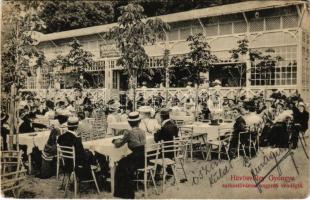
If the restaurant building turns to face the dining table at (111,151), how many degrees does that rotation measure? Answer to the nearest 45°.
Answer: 0° — it already faces it

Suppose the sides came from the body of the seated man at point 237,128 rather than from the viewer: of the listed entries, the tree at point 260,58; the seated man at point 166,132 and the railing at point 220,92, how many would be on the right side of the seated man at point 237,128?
2

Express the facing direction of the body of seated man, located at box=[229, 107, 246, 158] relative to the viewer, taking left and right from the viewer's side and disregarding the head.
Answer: facing to the left of the viewer

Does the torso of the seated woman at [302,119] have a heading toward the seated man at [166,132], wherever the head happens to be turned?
yes

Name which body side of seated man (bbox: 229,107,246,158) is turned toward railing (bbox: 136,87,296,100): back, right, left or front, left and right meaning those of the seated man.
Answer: right

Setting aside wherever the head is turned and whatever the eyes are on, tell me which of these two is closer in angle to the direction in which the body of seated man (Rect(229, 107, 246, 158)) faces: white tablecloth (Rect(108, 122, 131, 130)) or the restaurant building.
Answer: the white tablecloth

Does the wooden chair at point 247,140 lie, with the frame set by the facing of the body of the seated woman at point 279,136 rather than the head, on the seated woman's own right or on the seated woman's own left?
on the seated woman's own left

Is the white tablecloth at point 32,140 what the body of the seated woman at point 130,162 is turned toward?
yes
